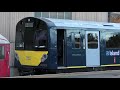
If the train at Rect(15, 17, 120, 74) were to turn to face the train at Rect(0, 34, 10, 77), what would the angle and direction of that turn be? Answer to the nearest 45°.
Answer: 0° — it already faces it

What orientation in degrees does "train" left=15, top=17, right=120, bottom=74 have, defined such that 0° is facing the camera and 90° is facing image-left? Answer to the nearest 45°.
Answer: approximately 45°
